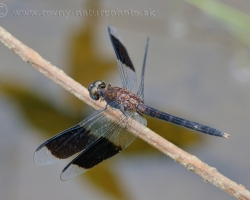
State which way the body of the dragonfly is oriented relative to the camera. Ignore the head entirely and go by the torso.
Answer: to the viewer's left
